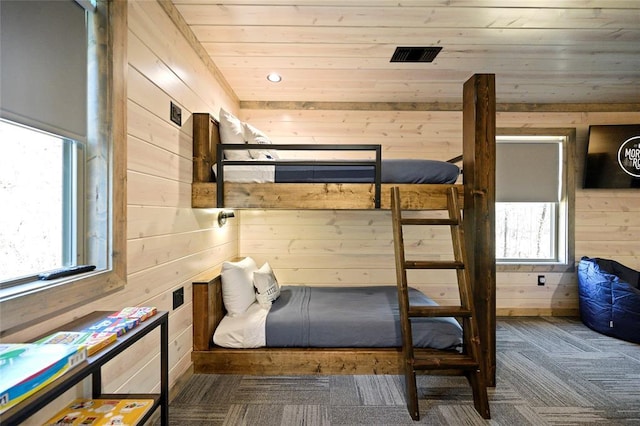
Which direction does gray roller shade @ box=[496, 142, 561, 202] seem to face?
toward the camera

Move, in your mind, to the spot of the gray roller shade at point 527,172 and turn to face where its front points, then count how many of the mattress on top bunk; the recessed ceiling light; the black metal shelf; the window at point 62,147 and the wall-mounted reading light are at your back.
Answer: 0

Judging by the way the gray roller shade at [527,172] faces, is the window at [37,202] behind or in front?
in front

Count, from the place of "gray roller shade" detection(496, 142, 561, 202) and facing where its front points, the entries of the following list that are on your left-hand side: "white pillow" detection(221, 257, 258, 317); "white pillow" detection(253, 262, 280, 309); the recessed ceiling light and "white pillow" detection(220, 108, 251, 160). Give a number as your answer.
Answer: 0

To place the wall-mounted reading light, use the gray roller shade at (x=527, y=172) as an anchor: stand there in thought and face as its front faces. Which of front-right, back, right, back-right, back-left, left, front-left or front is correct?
front-right

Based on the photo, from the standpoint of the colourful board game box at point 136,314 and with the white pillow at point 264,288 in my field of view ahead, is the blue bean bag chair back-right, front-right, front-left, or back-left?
front-right
